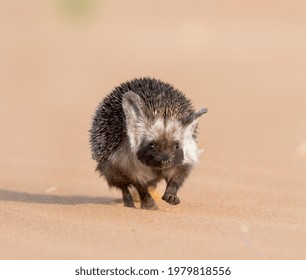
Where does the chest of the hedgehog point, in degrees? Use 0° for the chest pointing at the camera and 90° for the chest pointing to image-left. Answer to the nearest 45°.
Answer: approximately 315°
